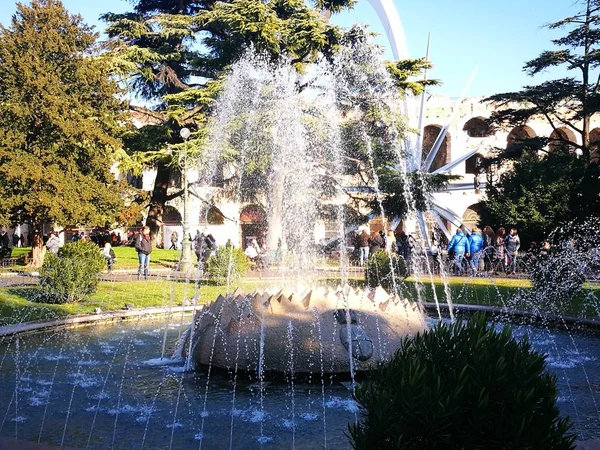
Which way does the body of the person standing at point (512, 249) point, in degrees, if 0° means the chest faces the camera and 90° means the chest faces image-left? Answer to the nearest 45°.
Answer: approximately 0°

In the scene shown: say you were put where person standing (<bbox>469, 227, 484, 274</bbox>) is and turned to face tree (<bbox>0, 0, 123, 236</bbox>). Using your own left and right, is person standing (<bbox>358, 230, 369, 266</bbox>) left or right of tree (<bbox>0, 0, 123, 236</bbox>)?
right

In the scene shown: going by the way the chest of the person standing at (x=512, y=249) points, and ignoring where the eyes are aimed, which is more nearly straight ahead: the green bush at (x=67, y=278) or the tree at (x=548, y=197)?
the green bush

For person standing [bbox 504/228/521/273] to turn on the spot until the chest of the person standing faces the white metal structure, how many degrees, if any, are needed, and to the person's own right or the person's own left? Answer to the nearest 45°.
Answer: approximately 135° to the person's own right

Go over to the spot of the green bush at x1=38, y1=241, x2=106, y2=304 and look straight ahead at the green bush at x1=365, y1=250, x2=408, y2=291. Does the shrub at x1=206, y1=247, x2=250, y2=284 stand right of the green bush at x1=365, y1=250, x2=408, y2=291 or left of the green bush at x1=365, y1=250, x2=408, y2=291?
left

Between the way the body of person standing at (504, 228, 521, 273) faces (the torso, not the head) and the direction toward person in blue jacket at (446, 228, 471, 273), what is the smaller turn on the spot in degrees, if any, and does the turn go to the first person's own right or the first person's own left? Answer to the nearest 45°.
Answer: approximately 45° to the first person's own right

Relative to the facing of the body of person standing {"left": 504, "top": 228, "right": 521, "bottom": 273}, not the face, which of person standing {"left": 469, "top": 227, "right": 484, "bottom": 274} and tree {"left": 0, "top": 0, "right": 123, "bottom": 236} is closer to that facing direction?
the person standing

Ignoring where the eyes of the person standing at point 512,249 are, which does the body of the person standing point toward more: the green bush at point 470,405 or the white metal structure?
the green bush

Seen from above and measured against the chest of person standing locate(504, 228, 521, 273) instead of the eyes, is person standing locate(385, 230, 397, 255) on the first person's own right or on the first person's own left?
on the first person's own right

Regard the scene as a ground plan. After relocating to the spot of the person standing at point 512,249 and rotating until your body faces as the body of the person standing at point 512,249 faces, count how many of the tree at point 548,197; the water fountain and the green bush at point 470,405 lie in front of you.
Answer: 2

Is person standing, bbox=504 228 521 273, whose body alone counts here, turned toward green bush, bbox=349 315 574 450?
yes
